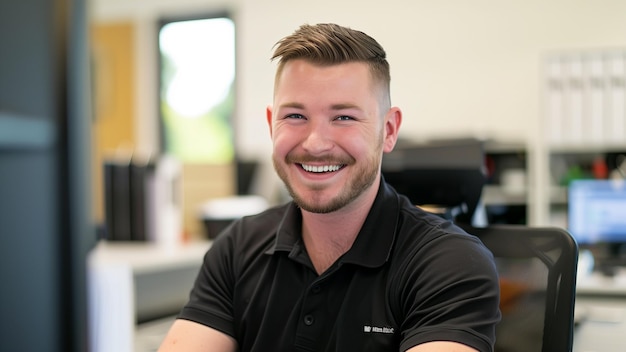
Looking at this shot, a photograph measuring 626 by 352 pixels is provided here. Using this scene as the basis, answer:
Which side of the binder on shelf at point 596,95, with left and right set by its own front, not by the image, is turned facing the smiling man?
front

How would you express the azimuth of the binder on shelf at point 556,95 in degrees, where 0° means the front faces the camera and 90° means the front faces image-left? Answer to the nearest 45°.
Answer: approximately 0°

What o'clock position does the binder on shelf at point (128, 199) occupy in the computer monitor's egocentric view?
The binder on shelf is roughly at 2 o'clock from the computer monitor.

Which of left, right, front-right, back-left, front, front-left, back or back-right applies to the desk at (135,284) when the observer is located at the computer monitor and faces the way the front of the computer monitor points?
front-right

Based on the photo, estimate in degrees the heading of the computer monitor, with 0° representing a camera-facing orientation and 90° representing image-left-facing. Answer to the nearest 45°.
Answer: approximately 0°

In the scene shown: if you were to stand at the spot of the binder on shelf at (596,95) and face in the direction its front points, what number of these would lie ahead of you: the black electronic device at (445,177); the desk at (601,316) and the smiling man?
3

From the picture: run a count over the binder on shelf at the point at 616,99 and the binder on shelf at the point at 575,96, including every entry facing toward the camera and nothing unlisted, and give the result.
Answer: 2
